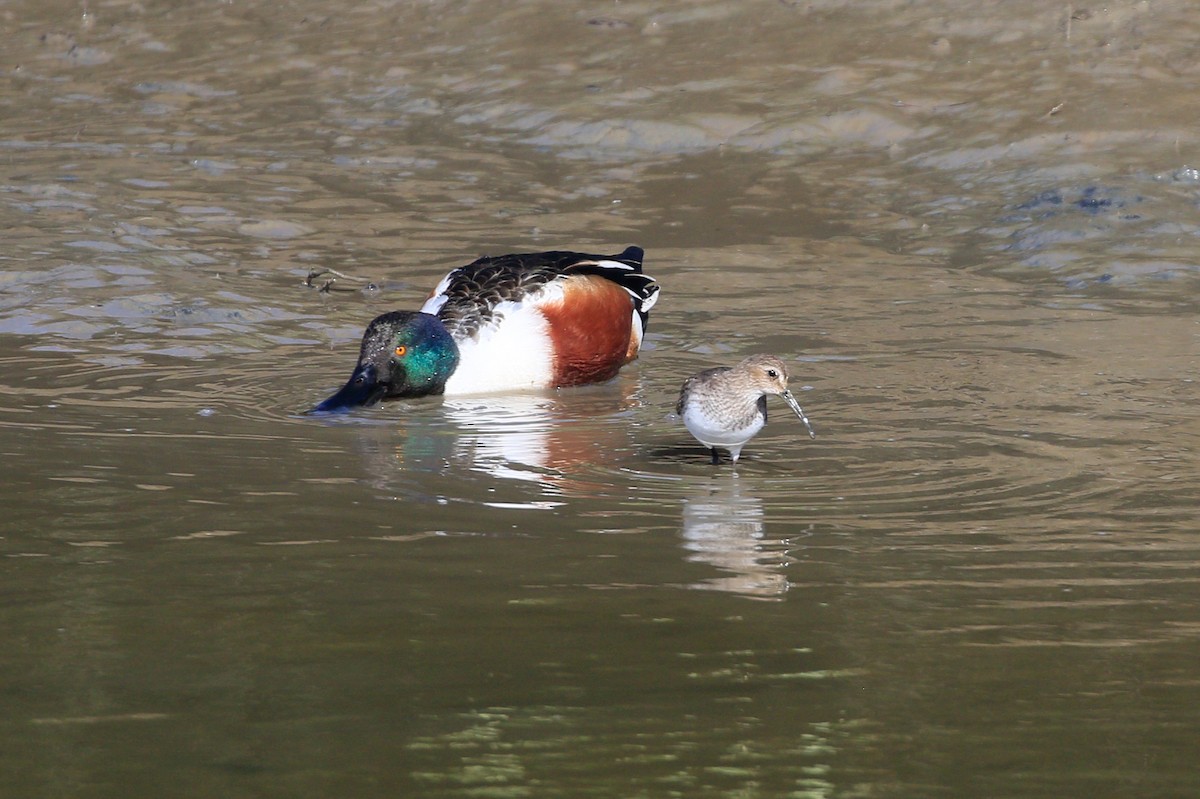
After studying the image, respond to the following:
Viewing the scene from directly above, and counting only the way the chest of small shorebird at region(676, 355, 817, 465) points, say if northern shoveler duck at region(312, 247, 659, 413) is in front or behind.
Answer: behind

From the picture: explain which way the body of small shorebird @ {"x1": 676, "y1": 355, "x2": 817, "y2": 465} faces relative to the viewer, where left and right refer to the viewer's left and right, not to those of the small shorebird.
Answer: facing the viewer and to the right of the viewer
